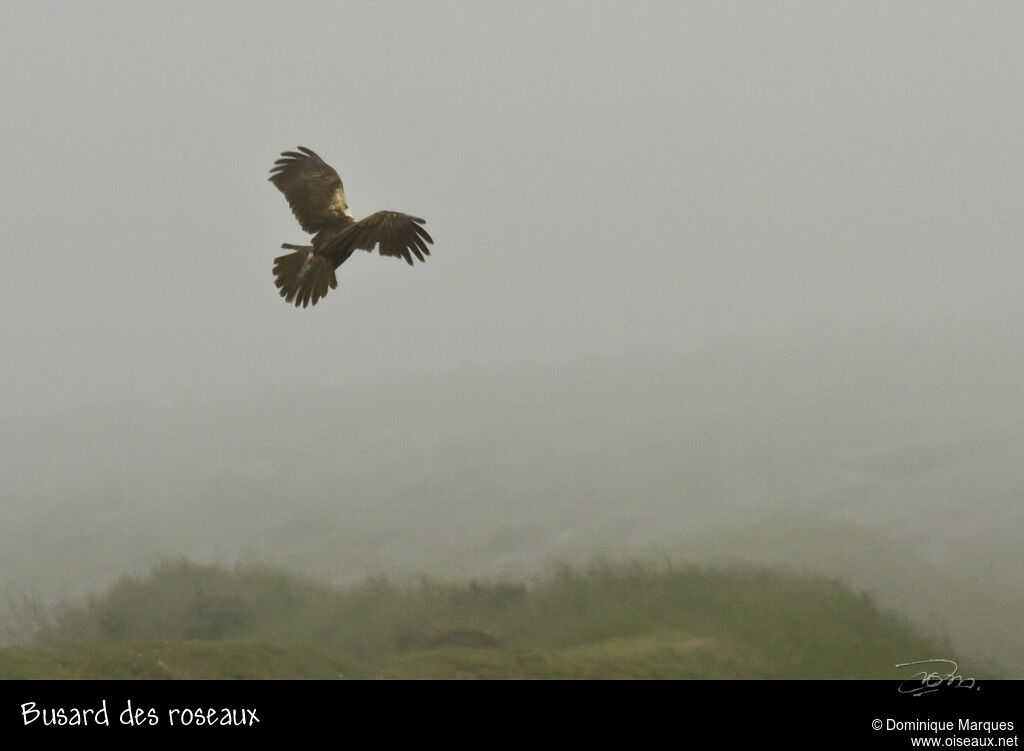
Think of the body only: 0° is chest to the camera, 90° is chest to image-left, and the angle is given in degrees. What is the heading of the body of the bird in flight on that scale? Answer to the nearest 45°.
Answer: approximately 225°
